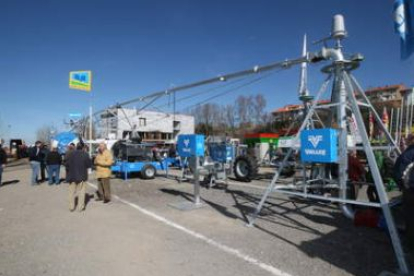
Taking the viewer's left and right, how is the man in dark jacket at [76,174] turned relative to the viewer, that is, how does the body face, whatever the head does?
facing away from the viewer

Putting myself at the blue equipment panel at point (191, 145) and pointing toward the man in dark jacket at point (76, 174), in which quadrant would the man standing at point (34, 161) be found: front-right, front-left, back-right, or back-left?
front-right

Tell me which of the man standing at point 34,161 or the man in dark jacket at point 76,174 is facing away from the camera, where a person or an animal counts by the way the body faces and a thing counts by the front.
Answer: the man in dark jacket

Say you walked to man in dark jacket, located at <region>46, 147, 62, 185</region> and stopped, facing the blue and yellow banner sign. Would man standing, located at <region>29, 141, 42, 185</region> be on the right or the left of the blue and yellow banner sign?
left

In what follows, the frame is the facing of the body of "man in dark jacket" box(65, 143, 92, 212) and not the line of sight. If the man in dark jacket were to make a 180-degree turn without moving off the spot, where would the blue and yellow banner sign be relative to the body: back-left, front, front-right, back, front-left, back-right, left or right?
back
